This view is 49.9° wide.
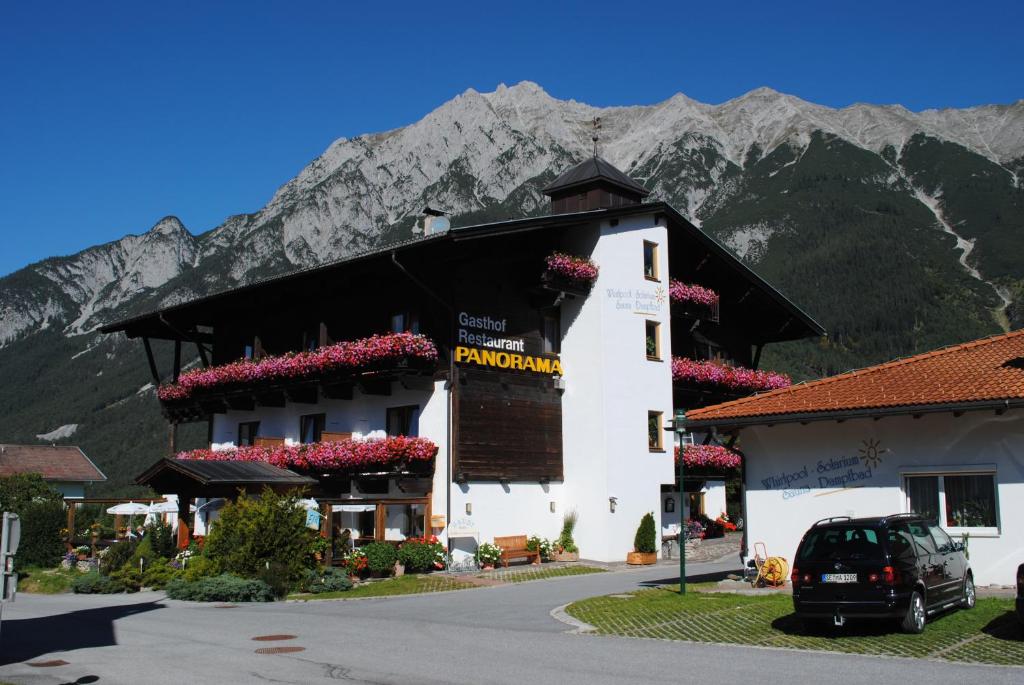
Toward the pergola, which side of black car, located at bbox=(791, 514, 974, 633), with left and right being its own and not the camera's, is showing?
left

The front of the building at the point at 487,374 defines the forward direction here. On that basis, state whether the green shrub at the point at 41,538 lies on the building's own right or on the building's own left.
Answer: on the building's own right

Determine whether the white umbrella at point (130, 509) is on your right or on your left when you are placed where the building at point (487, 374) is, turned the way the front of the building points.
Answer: on your right

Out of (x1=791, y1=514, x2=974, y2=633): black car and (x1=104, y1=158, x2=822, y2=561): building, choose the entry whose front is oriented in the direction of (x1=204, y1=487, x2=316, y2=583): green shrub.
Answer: the building

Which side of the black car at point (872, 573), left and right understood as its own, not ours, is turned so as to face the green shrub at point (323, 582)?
left

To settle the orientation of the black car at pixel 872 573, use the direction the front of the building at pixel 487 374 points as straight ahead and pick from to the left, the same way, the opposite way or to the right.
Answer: the opposite way

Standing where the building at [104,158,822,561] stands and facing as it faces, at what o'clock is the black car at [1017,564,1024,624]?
The black car is roughly at 10 o'clock from the building.

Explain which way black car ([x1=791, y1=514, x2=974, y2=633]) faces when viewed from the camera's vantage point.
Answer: facing away from the viewer and to the right of the viewer

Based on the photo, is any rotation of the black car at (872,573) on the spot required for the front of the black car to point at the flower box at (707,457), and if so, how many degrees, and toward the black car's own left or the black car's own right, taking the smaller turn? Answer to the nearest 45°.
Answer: approximately 45° to the black car's own left

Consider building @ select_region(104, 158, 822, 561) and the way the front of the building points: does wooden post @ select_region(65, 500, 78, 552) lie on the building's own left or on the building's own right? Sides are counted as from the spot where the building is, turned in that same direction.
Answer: on the building's own right

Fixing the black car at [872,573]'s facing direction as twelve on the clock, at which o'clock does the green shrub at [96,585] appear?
The green shrub is roughly at 8 o'clock from the black car.
